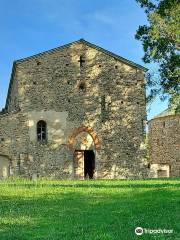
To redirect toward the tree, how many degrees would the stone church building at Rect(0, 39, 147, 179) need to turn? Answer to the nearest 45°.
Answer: approximately 45° to its left

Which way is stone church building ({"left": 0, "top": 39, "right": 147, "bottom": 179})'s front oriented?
toward the camera
